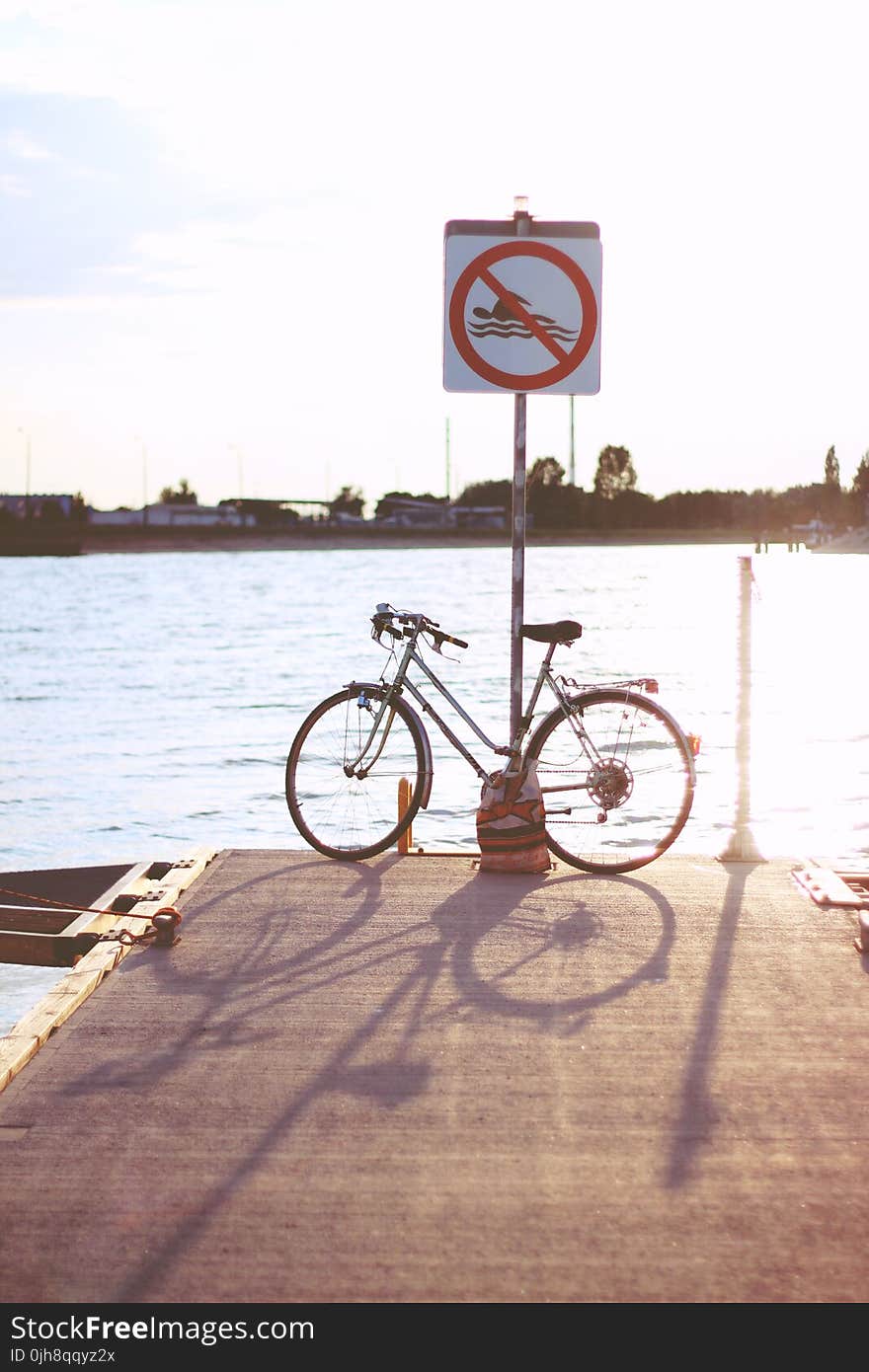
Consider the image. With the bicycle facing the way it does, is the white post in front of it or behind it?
behind

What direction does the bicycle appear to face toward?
to the viewer's left

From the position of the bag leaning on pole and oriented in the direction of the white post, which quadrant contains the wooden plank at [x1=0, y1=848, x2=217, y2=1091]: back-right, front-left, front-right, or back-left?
back-right

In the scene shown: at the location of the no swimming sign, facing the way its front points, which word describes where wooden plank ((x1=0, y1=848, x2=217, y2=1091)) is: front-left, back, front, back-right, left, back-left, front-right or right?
front-right

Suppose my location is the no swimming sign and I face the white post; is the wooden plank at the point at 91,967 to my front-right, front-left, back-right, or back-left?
back-right

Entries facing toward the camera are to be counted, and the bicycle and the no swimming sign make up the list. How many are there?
1

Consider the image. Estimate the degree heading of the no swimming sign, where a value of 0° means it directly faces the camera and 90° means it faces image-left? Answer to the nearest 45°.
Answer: approximately 0°

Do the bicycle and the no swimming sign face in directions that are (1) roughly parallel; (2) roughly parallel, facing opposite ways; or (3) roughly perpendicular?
roughly perpendicular

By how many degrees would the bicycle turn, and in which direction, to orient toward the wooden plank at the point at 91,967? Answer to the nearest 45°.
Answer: approximately 45° to its left
